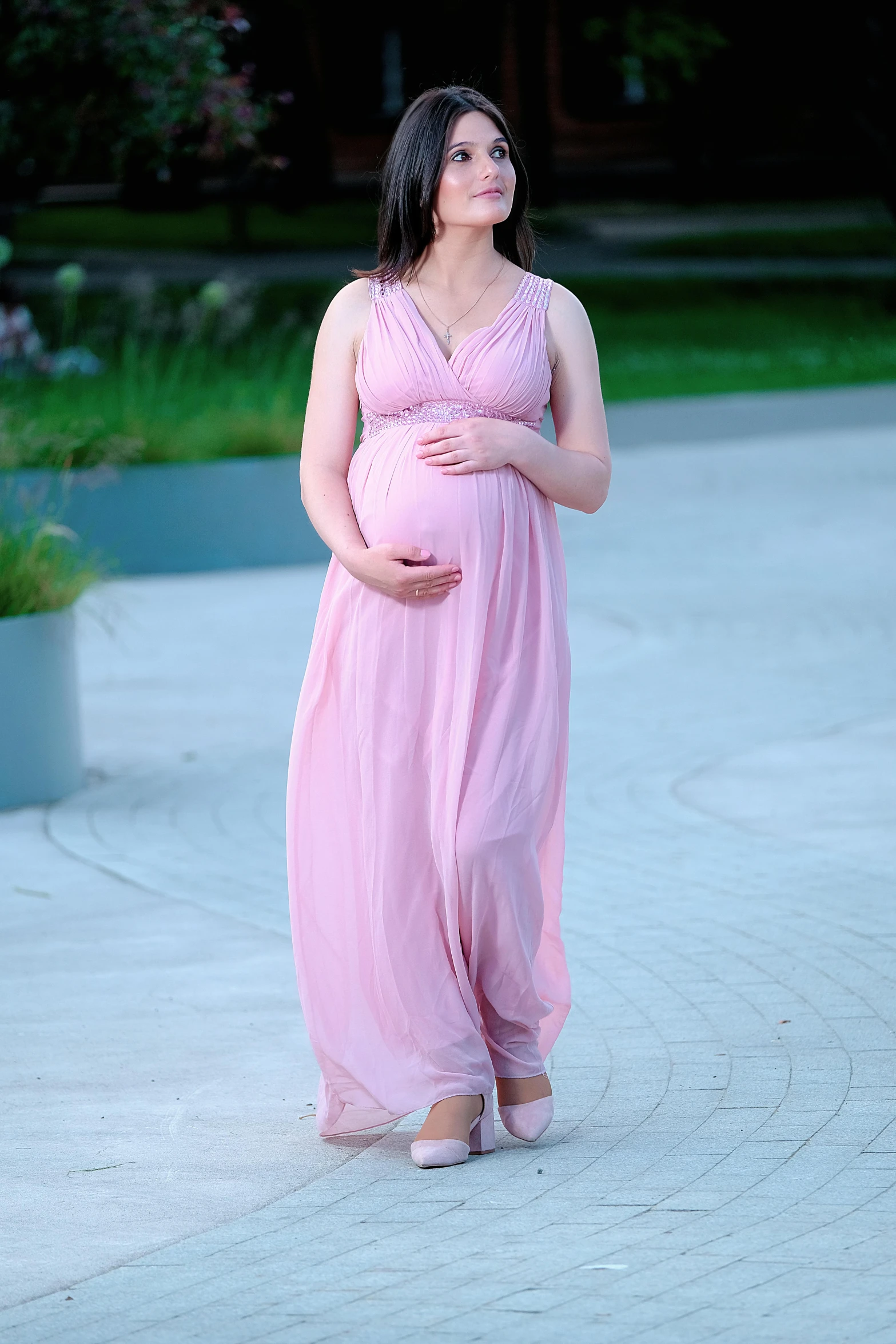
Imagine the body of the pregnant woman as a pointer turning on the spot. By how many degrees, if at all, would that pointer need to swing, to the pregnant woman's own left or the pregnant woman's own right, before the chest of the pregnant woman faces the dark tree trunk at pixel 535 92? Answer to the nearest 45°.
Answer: approximately 180°

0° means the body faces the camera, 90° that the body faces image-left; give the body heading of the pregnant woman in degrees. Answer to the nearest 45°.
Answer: approximately 0°

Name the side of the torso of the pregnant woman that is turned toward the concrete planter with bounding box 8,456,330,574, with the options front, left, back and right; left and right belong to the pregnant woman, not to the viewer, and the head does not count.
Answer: back

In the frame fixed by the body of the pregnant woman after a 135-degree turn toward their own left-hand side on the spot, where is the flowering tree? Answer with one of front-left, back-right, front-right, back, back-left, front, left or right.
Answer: front-left

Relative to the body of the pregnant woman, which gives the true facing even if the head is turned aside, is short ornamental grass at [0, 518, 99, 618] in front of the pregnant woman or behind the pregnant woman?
behind

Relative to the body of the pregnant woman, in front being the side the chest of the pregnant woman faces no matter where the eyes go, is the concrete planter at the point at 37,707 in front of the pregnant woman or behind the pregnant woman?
behind

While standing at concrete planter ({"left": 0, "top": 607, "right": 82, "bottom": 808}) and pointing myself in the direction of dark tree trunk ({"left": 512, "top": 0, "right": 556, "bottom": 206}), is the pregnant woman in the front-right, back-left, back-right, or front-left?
back-right
